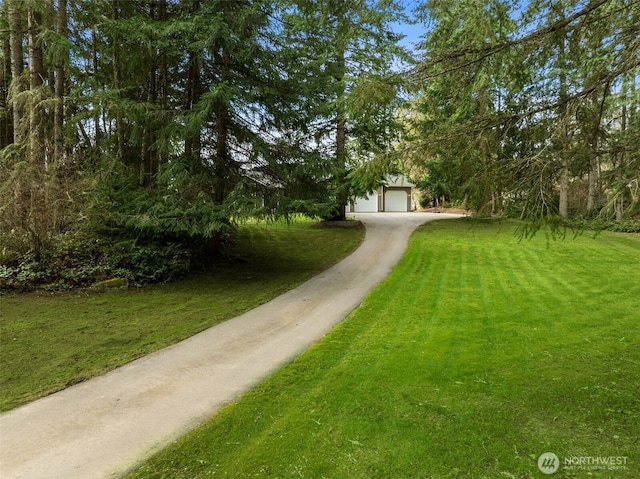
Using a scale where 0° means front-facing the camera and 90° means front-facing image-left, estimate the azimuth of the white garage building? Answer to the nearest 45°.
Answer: approximately 0°

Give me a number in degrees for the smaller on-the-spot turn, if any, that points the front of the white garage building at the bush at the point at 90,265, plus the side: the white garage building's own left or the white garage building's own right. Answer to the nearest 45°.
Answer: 0° — it already faces it
